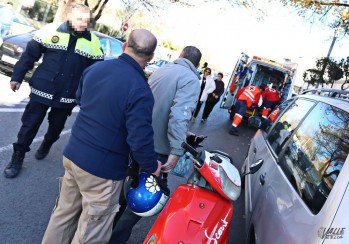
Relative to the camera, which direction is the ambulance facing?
away from the camera

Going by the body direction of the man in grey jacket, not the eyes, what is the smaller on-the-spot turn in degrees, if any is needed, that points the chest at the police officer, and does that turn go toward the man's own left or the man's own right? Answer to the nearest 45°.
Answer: approximately 90° to the man's own left

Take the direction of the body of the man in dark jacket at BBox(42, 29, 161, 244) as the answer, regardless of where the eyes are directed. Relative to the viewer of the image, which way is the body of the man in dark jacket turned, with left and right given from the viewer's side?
facing away from the viewer and to the right of the viewer

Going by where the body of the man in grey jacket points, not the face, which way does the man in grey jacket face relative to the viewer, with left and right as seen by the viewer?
facing away from the viewer and to the right of the viewer

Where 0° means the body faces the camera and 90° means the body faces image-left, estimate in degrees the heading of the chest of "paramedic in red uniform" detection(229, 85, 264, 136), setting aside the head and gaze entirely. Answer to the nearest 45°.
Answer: approximately 225°

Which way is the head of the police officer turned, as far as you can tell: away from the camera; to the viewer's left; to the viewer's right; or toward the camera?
toward the camera

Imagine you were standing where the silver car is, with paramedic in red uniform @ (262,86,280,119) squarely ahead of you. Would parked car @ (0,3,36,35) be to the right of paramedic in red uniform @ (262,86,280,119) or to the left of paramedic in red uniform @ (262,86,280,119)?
left
